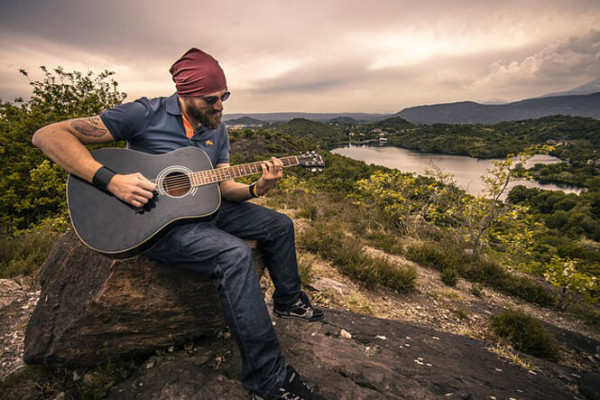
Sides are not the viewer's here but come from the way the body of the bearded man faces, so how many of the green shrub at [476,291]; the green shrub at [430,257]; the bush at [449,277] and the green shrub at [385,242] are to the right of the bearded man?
0

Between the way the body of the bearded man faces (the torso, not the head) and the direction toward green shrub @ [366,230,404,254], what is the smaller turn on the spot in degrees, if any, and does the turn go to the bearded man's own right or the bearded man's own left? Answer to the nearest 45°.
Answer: approximately 90° to the bearded man's own left

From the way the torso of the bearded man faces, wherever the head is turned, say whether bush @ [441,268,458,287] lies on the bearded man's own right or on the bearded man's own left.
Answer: on the bearded man's own left

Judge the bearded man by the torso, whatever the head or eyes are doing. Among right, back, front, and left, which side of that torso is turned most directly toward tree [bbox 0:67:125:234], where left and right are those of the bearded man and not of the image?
back

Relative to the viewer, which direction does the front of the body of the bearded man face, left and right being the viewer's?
facing the viewer and to the right of the viewer

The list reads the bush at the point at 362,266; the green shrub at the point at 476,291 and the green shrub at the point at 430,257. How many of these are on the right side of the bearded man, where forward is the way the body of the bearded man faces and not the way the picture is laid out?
0

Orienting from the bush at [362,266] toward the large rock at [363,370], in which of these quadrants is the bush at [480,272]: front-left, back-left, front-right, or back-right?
back-left

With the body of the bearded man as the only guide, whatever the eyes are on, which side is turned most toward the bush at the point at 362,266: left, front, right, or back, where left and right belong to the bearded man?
left
